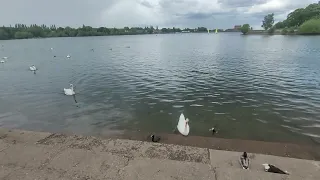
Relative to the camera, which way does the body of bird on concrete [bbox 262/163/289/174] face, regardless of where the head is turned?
to the viewer's left

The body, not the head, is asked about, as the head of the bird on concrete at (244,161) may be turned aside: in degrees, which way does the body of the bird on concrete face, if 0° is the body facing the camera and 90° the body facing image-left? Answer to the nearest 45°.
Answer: approximately 180°

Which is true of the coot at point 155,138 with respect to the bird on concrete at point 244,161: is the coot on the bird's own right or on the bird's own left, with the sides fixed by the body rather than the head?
on the bird's own left

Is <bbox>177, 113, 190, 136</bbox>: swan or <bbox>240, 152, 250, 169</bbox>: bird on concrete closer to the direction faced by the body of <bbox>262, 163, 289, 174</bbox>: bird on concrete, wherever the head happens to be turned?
the bird on concrete

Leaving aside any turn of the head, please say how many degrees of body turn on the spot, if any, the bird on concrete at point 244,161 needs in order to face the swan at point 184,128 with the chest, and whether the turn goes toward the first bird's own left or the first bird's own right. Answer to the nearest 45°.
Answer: approximately 45° to the first bird's own left

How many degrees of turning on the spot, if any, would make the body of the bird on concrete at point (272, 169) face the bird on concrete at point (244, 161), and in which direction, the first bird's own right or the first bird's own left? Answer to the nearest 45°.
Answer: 0° — it already faces it

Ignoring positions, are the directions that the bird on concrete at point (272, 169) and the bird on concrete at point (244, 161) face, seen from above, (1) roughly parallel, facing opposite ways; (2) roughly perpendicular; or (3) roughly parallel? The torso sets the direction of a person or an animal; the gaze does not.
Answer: roughly perpendicular

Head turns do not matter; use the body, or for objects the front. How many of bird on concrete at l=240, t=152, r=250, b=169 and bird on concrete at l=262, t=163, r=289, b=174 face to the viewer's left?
1

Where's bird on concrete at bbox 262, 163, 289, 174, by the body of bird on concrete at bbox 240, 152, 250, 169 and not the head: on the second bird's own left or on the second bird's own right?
on the second bird's own right

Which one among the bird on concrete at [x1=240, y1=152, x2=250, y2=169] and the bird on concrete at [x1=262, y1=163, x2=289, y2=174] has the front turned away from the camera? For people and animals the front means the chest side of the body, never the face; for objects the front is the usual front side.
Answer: the bird on concrete at [x1=240, y1=152, x2=250, y2=169]
